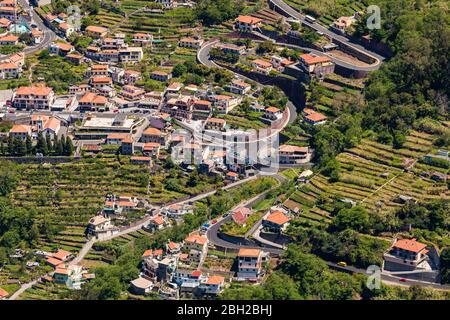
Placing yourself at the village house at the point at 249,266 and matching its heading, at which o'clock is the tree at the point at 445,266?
The tree is roughly at 9 o'clock from the village house.

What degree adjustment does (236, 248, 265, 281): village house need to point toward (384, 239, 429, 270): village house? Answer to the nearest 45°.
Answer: approximately 90° to its left

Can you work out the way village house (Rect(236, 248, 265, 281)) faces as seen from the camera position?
facing the viewer

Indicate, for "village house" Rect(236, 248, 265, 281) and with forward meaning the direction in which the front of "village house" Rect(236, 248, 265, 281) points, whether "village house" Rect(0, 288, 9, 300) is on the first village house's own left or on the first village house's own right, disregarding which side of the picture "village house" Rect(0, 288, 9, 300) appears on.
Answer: on the first village house's own right

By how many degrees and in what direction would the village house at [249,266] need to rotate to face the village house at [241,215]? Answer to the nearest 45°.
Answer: approximately 180°

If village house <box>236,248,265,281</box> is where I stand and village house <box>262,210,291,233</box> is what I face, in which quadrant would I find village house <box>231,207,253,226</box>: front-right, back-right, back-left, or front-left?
front-left

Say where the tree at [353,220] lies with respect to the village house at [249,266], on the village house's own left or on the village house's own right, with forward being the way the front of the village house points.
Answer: on the village house's own left

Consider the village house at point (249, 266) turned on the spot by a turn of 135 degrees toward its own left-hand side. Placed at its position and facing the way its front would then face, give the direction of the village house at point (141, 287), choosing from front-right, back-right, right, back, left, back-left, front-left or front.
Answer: back-left

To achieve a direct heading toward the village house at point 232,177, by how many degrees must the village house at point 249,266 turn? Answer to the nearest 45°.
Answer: approximately 180°

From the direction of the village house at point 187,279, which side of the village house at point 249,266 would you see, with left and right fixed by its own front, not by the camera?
right

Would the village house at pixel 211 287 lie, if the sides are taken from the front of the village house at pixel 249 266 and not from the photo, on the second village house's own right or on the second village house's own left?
on the second village house's own right

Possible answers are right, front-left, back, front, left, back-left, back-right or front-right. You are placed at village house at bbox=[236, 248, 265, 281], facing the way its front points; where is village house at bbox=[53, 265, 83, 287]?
right

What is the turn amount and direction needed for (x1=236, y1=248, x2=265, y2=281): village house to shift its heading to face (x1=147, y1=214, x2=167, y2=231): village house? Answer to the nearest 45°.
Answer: approximately 135° to its right
